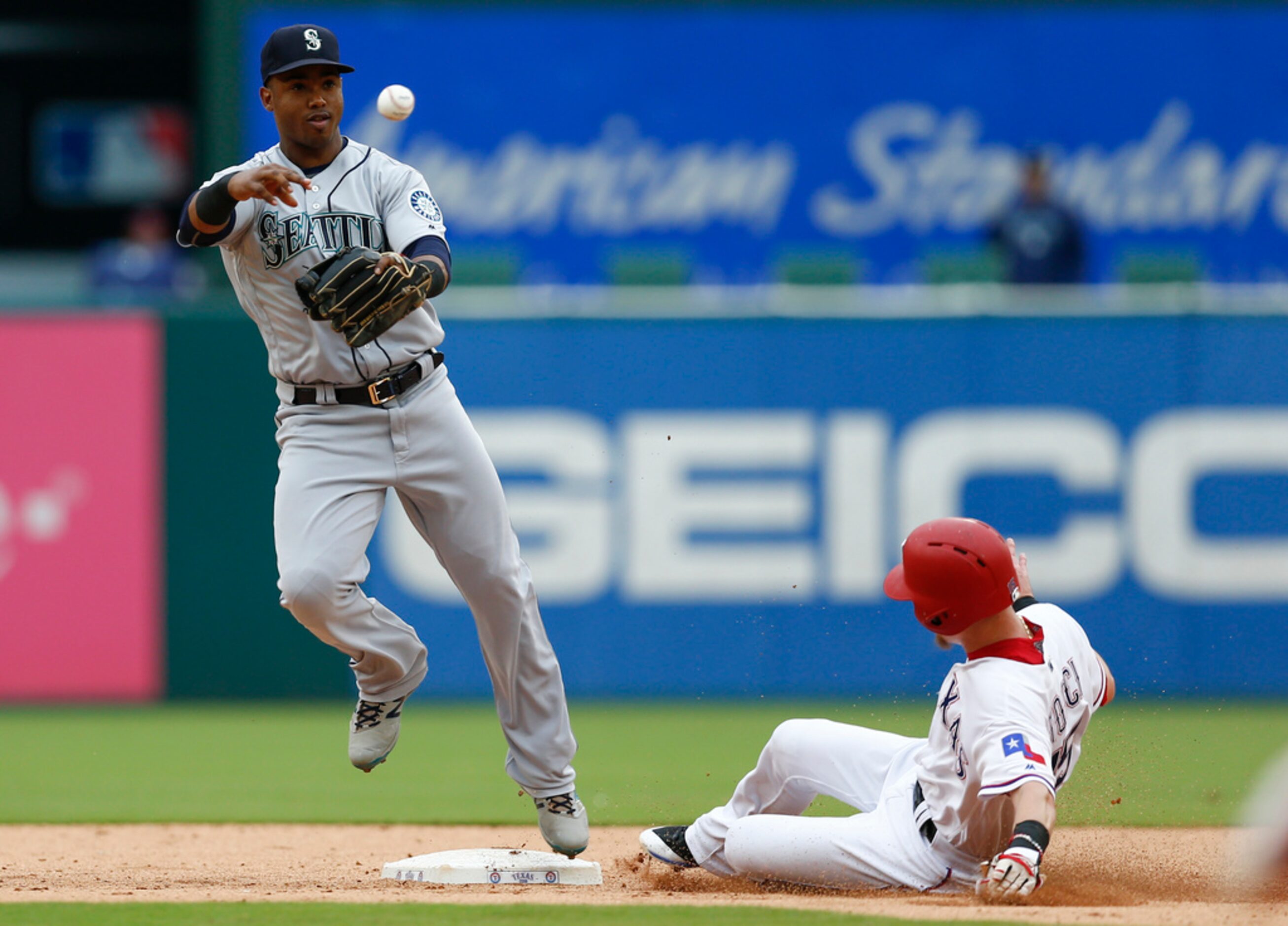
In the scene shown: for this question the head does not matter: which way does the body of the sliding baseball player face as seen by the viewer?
to the viewer's left

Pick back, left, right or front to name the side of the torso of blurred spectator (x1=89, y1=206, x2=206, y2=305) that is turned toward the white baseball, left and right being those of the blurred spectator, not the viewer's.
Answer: front

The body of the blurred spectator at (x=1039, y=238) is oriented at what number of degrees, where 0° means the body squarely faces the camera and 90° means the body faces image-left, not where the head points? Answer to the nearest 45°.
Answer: approximately 0°

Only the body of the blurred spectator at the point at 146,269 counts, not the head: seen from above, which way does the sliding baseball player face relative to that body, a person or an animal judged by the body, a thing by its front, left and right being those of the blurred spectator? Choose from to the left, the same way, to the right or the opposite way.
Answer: to the right

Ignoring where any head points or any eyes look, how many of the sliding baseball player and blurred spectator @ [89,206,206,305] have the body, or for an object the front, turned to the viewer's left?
1

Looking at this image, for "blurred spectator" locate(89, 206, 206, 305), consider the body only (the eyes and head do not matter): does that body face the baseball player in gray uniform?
yes

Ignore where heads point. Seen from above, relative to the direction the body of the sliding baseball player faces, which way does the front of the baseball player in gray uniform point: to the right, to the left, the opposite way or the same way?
to the left

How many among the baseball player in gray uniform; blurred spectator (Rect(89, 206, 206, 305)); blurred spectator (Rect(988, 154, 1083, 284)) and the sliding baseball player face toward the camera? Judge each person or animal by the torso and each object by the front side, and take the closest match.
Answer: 3

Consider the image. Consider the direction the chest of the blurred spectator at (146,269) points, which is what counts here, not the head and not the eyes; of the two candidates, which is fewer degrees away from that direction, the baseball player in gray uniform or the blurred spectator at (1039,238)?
the baseball player in gray uniform

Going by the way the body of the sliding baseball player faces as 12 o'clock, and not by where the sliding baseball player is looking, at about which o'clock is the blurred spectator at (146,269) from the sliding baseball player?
The blurred spectator is roughly at 2 o'clock from the sliding baseball player.
